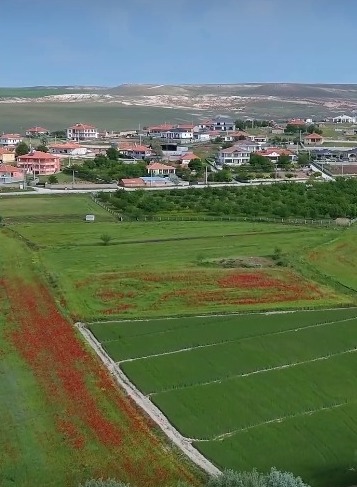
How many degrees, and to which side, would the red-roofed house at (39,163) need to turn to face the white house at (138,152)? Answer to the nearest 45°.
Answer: approximately 135° to its left

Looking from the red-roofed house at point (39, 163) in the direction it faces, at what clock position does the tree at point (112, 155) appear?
The tree is roughly at 8 o'clock from the red-roofed house.

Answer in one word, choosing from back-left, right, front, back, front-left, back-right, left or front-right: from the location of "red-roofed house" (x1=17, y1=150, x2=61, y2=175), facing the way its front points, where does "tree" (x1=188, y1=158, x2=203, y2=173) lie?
left

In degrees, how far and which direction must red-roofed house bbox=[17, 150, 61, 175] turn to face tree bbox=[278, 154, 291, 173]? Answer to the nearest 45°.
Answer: approximately 90° to its left

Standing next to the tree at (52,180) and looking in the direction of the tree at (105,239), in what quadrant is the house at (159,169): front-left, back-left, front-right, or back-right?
back-left

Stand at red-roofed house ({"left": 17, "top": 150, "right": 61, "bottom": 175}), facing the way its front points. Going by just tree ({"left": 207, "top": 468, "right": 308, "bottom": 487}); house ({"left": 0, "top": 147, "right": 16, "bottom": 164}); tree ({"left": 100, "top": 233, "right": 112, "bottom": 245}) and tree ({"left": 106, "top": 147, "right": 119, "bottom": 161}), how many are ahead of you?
2

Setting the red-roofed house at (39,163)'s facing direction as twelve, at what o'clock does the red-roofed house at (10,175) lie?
the red-roofed house at (10,175) is roughly at 1 o'clock from the red-roofed house at (39,163).

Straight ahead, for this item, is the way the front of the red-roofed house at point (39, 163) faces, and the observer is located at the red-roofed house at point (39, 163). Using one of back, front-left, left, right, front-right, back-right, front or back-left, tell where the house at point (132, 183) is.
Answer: front-left

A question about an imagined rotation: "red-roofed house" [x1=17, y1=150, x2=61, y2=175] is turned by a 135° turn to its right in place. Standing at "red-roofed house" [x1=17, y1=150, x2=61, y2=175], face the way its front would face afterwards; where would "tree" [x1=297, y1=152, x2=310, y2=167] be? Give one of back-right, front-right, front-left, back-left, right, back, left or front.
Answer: back-right

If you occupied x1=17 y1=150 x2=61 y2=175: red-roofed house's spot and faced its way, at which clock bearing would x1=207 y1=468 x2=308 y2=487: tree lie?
The tree is roughly at 12 o'clock from the red-roofed house.

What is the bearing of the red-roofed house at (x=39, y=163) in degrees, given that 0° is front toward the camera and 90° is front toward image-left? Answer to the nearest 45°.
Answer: approximately 0°

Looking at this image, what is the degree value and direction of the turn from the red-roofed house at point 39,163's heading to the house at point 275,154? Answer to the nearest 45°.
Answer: approximately 90° to its left
